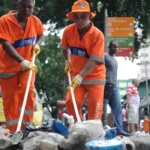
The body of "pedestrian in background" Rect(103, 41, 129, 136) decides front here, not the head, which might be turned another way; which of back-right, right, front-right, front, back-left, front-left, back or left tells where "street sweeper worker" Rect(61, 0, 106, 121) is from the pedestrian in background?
front-right

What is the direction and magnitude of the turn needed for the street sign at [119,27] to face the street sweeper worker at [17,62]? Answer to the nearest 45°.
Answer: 0° — it already faces them

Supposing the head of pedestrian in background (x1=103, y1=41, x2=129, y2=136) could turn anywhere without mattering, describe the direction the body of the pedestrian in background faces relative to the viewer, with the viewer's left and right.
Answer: facing the viewer and to the right of the viewer

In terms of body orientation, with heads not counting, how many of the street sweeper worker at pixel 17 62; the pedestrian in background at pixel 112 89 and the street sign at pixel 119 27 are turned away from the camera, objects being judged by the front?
0

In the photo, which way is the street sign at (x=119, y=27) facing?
toward the camera

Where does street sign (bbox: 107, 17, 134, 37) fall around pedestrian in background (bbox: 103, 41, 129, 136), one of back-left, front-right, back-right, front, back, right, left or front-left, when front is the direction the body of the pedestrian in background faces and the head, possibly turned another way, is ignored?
back-left

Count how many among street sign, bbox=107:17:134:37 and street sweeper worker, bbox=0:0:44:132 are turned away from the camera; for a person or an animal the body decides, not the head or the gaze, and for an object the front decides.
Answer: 0

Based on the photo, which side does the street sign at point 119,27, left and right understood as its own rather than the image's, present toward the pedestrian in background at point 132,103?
back

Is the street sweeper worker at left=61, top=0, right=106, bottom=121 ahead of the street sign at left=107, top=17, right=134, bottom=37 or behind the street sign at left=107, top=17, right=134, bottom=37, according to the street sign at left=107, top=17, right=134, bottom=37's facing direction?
ahead
